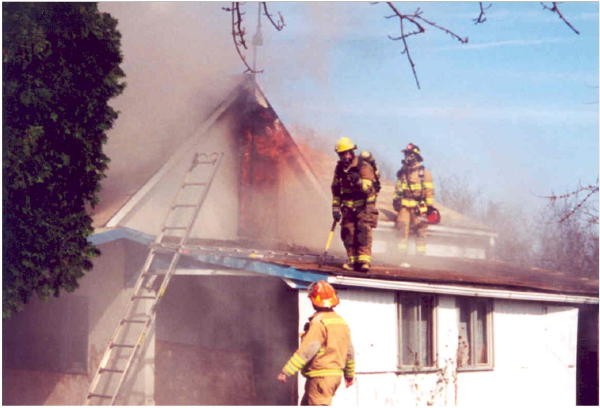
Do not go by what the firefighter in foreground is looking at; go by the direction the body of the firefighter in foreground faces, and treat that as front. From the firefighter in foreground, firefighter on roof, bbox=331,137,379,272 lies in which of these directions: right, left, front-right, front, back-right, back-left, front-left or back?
front-right

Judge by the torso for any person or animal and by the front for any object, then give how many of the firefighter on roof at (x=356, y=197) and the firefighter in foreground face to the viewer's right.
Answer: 0

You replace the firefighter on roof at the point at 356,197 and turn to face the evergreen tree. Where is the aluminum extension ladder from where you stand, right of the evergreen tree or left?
right

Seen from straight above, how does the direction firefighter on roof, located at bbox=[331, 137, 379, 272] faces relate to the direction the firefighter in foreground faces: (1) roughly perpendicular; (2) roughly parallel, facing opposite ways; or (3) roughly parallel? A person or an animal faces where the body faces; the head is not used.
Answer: roughly perpendicular

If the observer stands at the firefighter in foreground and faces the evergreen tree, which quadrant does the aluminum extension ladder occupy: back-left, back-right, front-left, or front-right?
front-right

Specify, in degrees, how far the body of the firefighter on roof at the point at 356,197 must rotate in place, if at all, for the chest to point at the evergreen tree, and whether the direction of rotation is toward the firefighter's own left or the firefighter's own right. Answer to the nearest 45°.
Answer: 0° — they already face it

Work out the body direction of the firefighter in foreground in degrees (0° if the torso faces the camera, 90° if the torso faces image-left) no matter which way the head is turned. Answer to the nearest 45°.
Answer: approximately 135°

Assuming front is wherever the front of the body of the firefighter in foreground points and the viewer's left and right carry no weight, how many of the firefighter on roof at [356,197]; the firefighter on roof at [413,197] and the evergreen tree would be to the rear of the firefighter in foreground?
0

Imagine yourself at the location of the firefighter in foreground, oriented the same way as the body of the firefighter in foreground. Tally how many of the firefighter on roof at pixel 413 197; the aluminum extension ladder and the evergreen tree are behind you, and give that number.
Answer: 0
